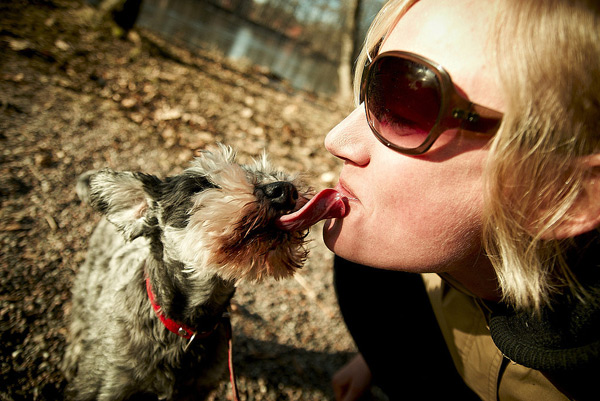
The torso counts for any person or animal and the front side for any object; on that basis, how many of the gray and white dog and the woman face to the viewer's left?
1

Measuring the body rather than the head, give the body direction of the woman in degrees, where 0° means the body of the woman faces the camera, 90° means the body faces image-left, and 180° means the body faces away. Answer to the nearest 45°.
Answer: approximately 90°

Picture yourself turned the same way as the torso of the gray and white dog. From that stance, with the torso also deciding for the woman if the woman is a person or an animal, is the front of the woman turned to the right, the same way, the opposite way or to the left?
the opposite way

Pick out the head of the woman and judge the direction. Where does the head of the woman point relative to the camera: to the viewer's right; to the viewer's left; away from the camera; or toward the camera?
to the viewer's left
